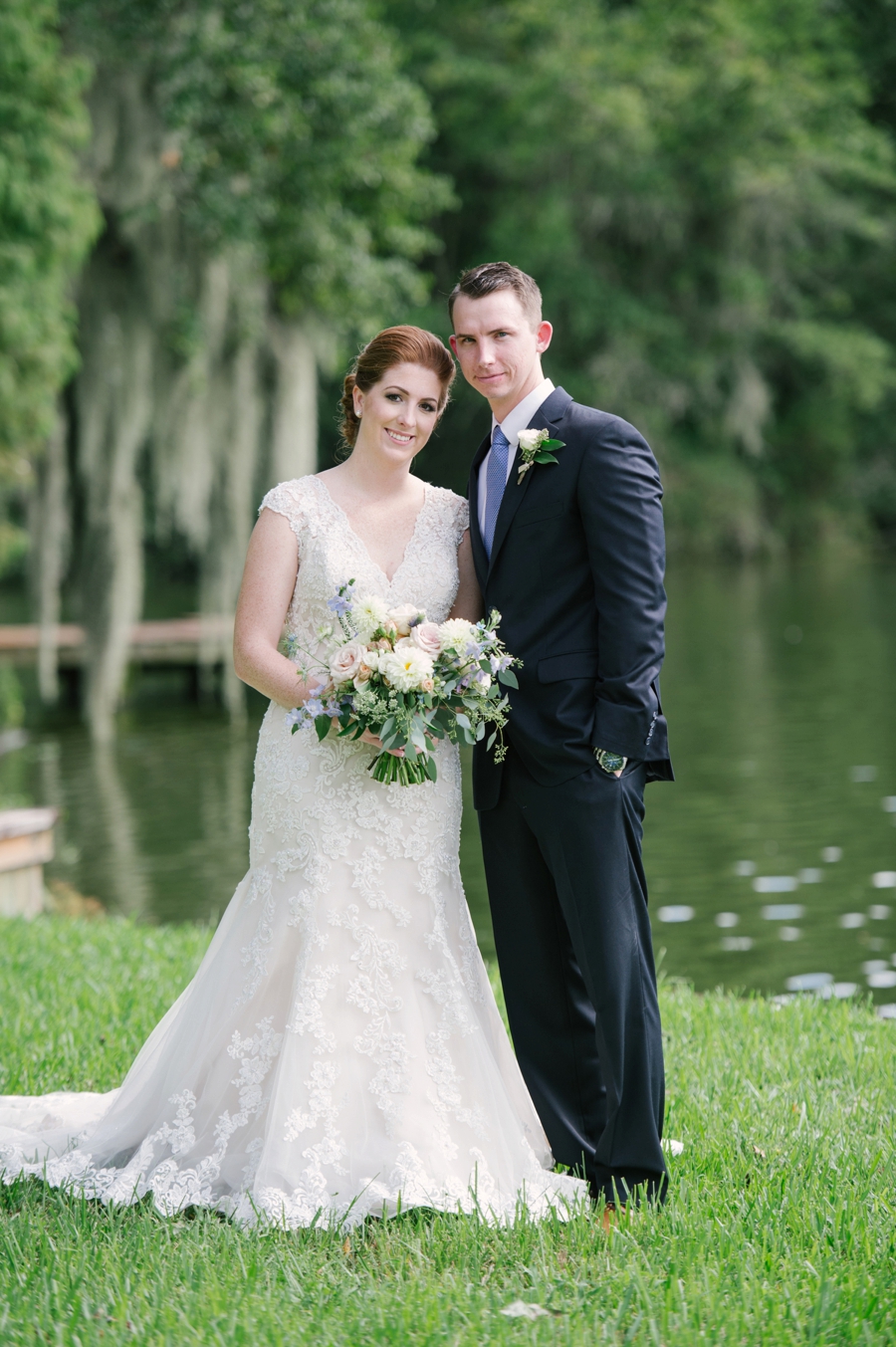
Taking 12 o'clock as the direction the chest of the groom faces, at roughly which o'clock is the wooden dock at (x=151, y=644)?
The wooden dock is roughly at 4 o'clock from the groom.

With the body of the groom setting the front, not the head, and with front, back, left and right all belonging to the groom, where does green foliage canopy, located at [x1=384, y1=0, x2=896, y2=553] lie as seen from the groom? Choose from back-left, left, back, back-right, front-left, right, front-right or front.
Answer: back-right

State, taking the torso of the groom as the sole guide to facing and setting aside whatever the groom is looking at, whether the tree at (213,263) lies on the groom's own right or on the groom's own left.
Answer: on the groom's own right

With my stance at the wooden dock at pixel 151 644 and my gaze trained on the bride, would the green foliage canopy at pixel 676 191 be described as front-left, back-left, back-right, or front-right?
back-left

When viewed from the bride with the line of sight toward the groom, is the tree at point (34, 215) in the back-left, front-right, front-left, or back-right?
back-left

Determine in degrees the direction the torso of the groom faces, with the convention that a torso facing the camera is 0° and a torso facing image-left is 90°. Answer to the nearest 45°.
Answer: approximately 45°
